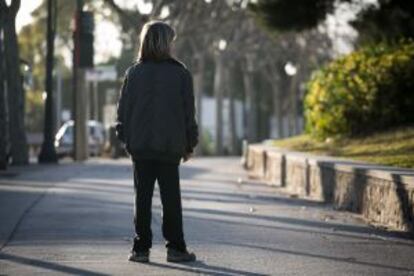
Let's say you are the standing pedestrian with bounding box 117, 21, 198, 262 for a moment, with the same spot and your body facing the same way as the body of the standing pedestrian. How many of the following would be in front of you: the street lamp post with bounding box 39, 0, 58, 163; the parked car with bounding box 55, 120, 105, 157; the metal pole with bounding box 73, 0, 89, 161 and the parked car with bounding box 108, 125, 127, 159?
4

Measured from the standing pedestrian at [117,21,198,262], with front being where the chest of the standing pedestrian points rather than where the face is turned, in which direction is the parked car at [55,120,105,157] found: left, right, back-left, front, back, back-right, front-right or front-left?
front

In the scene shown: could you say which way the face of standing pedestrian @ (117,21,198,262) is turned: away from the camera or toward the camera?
away from the camera

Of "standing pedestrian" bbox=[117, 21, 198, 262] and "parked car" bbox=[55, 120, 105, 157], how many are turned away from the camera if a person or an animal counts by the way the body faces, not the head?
1

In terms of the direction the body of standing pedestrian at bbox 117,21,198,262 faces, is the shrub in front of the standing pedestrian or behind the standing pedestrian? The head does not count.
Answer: in front

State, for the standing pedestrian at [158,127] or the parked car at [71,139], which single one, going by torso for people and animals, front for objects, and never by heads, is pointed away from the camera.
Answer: the standing pedestrian

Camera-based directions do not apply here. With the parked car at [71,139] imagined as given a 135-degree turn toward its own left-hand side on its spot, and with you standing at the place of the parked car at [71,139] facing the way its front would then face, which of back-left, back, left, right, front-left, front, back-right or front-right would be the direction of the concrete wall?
right

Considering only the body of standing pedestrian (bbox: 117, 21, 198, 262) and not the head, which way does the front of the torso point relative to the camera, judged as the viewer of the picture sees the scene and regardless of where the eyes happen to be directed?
away from the camera

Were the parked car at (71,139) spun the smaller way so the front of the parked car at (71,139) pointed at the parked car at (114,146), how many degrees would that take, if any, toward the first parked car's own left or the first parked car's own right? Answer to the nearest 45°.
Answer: approximately 90° to the first parked car's own left

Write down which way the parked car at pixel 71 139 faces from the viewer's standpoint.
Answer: facing the viewer and to the left of the viewer

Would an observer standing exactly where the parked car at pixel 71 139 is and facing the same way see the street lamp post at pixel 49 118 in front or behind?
in front

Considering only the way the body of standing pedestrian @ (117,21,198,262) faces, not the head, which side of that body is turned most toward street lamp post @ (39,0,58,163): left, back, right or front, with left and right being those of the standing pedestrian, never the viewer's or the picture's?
front
